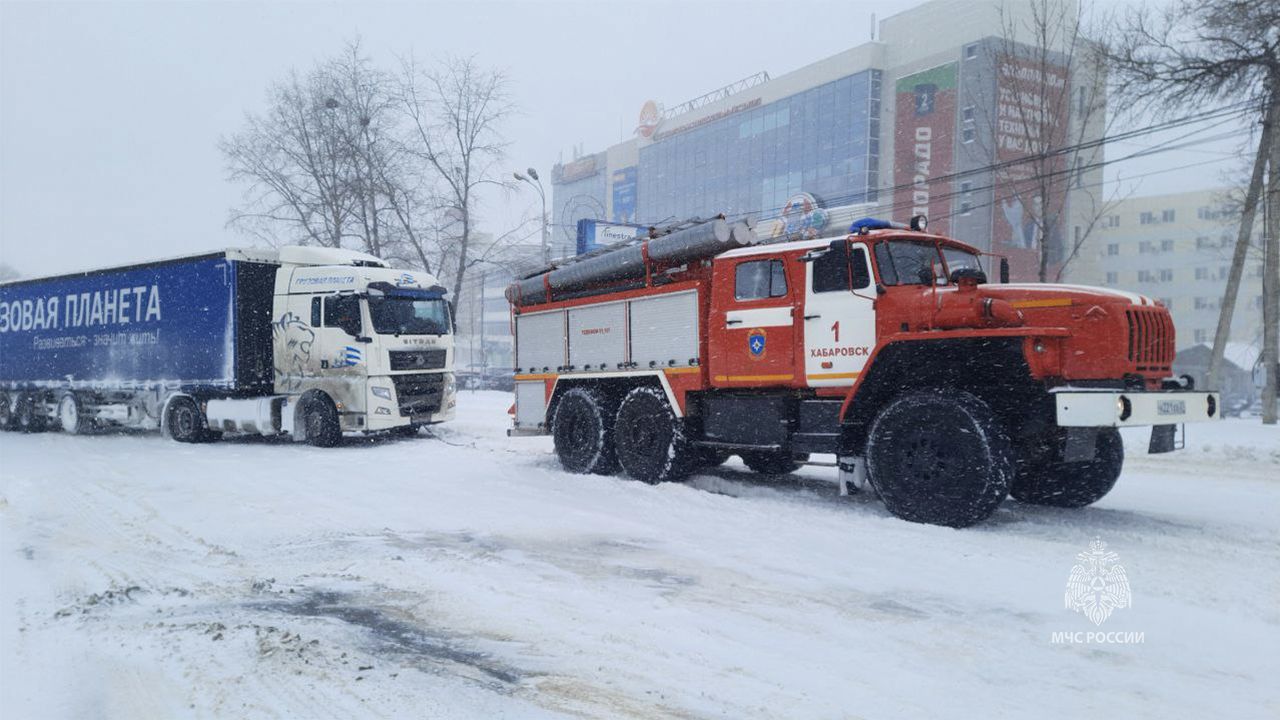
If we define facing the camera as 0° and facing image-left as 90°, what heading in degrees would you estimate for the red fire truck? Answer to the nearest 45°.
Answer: approximately 315°

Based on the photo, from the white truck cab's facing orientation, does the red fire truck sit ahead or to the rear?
ahead

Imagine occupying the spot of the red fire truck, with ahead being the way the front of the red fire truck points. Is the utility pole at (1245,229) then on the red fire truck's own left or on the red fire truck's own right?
on the red fire truck's own left

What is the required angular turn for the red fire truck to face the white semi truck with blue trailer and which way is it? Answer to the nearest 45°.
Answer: approximately 180°

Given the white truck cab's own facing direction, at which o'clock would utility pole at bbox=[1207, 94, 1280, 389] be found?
The utility pole is roughly at 11 o'clock from the white truck cab.

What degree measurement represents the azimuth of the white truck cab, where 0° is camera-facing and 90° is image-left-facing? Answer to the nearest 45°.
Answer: approximately 315°

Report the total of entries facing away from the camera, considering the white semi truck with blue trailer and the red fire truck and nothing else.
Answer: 0

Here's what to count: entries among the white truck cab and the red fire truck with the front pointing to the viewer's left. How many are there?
0

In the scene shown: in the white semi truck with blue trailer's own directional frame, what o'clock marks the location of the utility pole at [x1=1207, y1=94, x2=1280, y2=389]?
The utility pole is roughly at 11 o'clock from the white semi truck with blue trailer.

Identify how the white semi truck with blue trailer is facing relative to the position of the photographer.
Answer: facing the viewer and to the right of the viewer

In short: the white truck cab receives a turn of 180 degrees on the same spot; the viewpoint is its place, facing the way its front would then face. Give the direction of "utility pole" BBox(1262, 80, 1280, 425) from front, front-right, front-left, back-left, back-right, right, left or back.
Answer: back-right

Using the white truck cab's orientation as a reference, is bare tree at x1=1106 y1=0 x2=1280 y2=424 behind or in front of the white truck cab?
in front

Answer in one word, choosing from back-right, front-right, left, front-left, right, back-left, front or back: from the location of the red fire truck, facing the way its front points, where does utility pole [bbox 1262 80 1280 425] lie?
left
